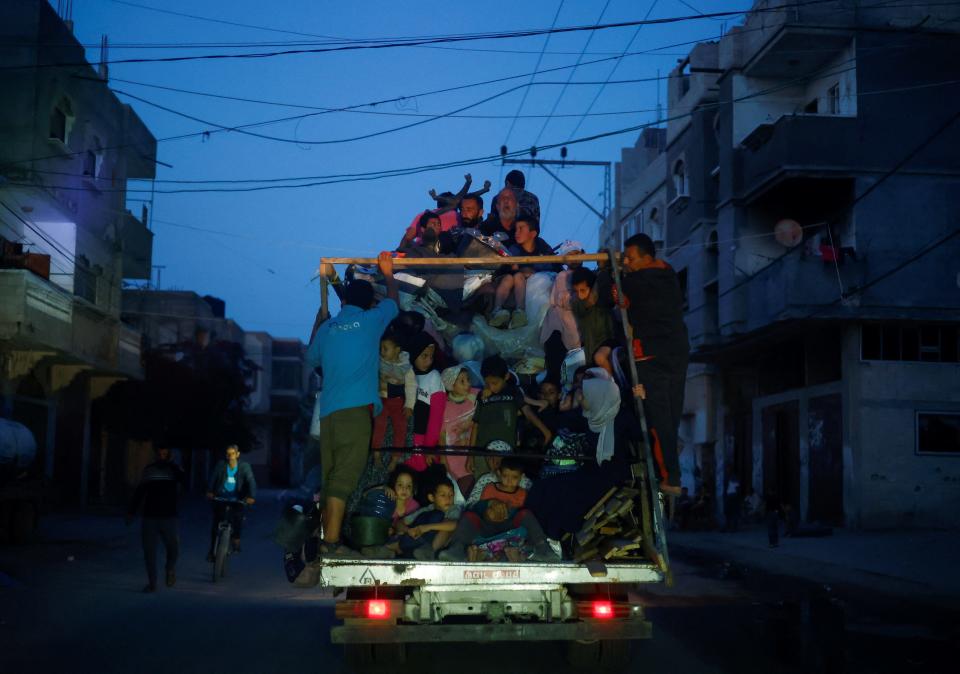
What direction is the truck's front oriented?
away from the camera

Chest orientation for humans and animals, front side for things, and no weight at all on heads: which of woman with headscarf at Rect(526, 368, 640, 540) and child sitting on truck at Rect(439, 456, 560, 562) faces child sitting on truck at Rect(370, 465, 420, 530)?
the woman with headscarf

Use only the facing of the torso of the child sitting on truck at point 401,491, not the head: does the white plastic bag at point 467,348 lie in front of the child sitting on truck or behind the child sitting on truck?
behind

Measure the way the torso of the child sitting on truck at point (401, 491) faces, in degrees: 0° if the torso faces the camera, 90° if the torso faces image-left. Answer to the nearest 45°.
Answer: approximately 0°

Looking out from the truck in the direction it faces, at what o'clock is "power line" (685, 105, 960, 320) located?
The power line is roughly at 1 o'clock from the truck.

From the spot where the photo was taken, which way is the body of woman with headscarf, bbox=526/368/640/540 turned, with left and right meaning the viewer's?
facing to the left of the viewer

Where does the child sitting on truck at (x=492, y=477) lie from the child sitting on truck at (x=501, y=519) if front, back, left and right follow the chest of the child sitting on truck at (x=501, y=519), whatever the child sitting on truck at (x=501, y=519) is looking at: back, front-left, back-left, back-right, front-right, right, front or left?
back

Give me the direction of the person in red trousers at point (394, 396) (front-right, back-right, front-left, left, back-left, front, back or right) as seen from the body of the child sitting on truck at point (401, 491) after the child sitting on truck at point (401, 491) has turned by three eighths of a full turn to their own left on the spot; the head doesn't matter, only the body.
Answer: front-left

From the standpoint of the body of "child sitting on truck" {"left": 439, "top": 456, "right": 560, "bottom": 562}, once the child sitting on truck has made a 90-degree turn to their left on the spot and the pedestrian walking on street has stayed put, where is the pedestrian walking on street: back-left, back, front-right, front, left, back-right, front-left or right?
back-left
